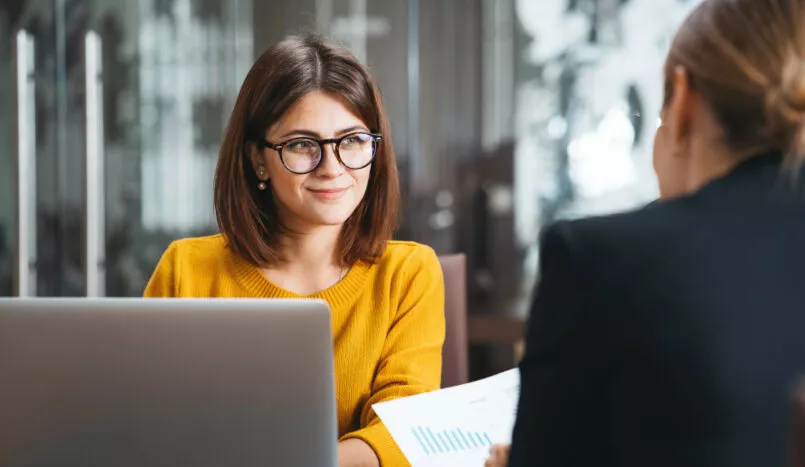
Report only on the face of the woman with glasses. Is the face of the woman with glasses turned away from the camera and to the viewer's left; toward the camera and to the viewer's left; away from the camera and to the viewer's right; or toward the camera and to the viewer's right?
toward the camera and to the viewer's right

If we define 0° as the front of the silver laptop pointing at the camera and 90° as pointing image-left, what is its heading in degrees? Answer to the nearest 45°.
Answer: approximately 180°
